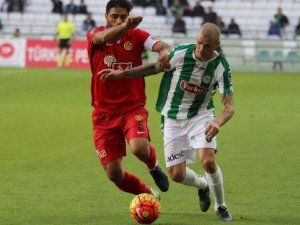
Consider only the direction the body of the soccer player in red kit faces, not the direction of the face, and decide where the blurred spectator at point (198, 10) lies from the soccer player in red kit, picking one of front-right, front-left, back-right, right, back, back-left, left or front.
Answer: back

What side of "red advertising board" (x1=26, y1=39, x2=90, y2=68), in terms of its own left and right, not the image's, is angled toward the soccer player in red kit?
front

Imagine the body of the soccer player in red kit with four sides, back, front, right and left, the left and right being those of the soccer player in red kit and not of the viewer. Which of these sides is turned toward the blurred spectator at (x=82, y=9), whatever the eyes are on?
back

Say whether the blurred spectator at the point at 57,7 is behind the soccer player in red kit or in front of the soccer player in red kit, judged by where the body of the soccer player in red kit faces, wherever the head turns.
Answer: behind

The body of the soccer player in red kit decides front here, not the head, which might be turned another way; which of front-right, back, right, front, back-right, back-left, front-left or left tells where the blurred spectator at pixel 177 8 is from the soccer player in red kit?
back

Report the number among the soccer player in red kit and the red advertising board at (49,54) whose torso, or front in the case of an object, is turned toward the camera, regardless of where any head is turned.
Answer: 2

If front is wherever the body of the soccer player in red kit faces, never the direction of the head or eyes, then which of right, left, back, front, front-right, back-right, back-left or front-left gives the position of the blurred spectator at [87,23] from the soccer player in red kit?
back

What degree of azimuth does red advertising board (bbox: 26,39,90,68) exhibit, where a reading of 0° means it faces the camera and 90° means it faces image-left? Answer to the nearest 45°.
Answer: approximately 0°

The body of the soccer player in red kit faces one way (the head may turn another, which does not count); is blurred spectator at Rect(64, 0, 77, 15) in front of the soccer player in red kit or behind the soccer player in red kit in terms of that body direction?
behind

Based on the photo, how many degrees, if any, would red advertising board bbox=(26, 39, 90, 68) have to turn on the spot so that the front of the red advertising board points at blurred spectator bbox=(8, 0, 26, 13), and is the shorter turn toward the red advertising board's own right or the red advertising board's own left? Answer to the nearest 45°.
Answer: approximately 180°
